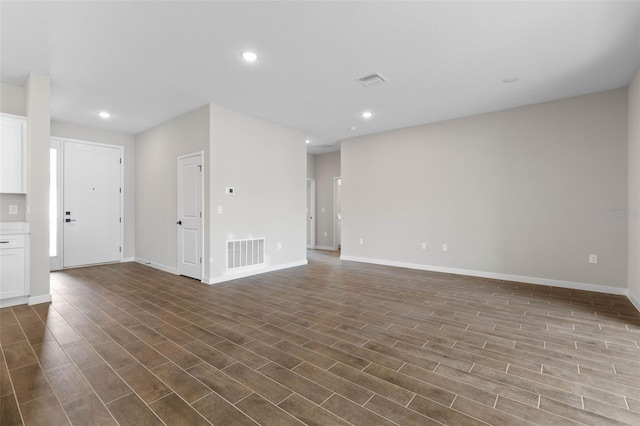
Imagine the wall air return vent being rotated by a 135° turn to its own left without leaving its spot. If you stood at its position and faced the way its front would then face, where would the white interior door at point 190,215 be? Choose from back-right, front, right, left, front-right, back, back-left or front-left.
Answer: left

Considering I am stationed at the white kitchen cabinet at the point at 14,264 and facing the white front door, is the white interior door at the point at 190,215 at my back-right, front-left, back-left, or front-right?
front-right

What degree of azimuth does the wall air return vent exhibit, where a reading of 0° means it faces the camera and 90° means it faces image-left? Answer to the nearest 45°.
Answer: approximately 315°

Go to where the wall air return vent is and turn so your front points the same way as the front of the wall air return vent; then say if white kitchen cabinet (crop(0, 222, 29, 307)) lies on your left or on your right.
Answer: on your right

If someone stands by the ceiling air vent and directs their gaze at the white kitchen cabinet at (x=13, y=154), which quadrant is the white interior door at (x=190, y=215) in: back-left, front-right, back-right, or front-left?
front-right

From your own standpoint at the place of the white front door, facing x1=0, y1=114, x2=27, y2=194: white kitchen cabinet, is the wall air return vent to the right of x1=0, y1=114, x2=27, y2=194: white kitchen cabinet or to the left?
left

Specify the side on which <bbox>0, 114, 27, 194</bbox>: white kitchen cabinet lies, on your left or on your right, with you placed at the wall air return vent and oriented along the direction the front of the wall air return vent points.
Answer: on your right

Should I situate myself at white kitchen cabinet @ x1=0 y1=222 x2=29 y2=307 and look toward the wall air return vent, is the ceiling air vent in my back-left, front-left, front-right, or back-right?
front-right

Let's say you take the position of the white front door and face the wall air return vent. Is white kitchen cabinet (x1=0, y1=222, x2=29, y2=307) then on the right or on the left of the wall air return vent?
right
